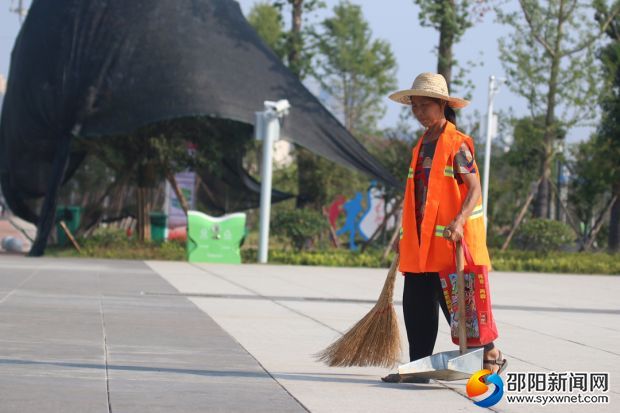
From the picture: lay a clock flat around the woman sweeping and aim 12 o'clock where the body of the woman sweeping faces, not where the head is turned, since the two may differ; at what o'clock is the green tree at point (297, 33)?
The green tree is roughly at 4 o'clock from the woman sweeping.

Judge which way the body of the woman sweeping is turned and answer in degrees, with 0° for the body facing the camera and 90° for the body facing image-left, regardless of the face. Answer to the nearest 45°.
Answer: approximately 45°

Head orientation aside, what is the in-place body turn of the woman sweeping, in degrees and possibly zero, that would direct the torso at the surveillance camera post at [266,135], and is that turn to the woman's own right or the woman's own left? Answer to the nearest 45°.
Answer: approximately 135° to the woman's own right

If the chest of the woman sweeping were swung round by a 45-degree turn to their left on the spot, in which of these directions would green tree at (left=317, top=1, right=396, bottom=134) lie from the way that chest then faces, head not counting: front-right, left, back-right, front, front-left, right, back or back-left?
back

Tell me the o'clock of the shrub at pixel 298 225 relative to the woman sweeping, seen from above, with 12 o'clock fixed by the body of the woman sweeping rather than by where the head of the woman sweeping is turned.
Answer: The shrub is roughly at 4 o'clock from the woman sweeping.

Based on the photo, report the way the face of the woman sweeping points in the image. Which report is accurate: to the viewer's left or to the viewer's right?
to the viewer's left

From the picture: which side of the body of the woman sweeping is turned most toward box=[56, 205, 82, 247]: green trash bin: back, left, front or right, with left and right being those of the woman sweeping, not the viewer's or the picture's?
right

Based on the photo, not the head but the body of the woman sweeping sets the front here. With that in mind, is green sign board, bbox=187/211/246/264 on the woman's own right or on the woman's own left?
on the woman's own right

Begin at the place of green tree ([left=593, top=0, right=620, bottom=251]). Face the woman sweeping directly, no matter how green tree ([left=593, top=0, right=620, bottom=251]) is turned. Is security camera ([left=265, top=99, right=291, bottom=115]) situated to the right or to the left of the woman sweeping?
right
